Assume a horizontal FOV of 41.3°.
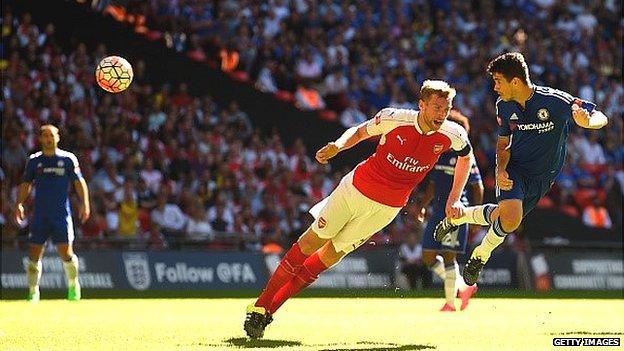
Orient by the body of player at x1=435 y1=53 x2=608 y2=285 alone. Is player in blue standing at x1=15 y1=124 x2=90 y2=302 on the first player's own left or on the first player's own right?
on the first player's own right

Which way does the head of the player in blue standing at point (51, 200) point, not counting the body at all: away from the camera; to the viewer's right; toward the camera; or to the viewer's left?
toward the camera

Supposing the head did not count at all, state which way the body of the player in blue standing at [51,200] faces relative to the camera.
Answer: toward the camera

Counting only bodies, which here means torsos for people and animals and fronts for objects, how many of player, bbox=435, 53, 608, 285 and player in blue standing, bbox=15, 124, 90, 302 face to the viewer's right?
0

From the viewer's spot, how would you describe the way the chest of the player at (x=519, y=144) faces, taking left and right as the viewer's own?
facing the viewer and to the left of the viewer

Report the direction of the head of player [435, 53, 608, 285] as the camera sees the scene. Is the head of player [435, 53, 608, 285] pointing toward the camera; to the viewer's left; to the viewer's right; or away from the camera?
to the viewer's left

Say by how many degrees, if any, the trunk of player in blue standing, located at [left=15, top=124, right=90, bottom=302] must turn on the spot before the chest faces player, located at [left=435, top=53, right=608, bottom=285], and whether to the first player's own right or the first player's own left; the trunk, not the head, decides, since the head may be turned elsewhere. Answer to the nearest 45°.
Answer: approximately 45° to the first player's own left
